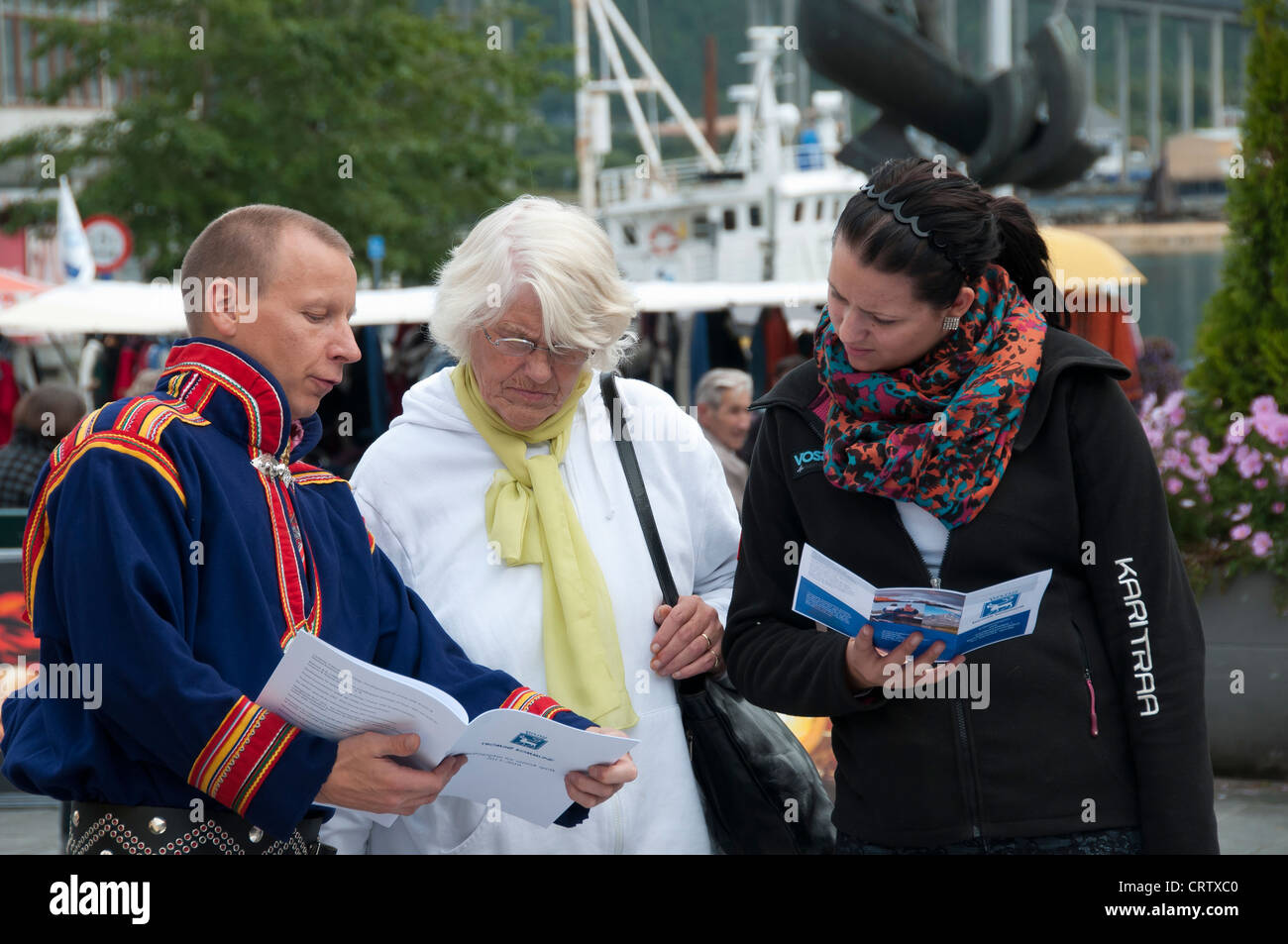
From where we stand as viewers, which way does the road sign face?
facing the viewer

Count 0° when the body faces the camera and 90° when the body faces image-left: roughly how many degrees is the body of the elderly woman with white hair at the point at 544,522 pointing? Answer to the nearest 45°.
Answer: approximately 0°

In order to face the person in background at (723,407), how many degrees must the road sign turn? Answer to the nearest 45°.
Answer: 0° — it already faces them

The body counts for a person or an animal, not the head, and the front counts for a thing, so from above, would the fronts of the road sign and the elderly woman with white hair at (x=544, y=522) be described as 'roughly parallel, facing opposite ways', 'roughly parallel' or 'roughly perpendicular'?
roughly parallel

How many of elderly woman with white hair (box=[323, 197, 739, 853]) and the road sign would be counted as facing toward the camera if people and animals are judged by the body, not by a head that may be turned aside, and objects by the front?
2

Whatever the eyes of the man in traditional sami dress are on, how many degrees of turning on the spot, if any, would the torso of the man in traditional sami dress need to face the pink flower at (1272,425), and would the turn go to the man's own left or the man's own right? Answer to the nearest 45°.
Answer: approximately 90° to the man's own left

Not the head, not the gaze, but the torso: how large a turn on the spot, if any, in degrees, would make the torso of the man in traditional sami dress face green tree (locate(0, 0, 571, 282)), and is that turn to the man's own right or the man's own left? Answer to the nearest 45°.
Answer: approximately 135° to the man's own left

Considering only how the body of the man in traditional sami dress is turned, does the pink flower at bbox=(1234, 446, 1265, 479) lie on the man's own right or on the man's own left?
on the man's own left

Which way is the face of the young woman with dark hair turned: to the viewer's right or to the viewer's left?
to the viewer's left

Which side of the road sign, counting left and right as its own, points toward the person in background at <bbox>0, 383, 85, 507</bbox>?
front

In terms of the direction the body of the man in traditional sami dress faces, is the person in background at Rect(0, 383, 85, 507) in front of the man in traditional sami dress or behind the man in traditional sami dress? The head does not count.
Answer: behind

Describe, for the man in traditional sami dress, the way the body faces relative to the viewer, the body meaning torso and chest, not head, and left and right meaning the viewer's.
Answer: facing the viewer and to the right of the viewer
